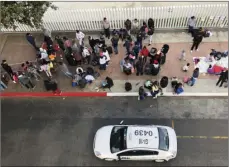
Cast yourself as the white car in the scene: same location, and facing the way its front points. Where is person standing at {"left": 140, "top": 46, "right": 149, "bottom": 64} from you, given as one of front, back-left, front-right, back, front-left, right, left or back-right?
right

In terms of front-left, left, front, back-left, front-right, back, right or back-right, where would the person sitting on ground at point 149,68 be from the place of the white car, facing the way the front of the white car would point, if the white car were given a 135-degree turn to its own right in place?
front-left

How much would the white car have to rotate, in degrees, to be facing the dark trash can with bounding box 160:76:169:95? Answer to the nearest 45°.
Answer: approximately 135° to its right

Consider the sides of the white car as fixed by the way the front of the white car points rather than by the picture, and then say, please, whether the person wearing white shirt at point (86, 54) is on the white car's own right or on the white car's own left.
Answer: on the white car's own right

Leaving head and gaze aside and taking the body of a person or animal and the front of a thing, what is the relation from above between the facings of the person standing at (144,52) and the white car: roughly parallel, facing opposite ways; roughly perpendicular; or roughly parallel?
roughly perpendicular

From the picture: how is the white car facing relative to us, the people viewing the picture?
facing to the left of the viewer

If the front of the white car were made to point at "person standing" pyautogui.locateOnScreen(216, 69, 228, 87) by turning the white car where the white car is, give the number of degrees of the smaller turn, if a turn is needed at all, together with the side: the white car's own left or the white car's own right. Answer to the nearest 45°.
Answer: approximately 135° to the white car's own right

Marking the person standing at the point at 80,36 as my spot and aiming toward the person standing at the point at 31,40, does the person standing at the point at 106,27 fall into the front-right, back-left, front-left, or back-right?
back-right

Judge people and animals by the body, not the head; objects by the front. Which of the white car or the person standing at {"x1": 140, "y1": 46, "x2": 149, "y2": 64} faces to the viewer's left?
the white car
